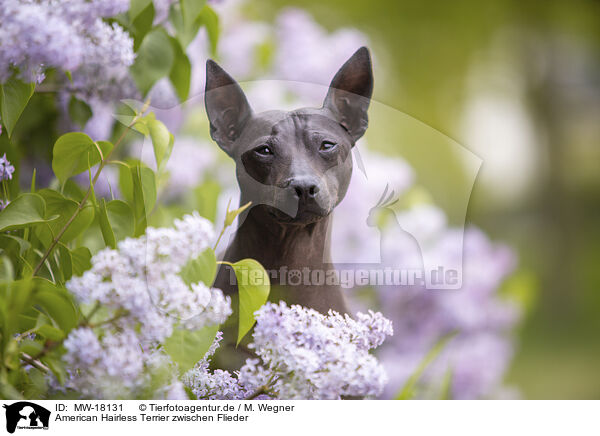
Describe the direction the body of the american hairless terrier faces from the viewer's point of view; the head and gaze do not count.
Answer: toward the camera
